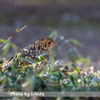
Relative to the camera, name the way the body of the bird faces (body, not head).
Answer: to the viewer's right
